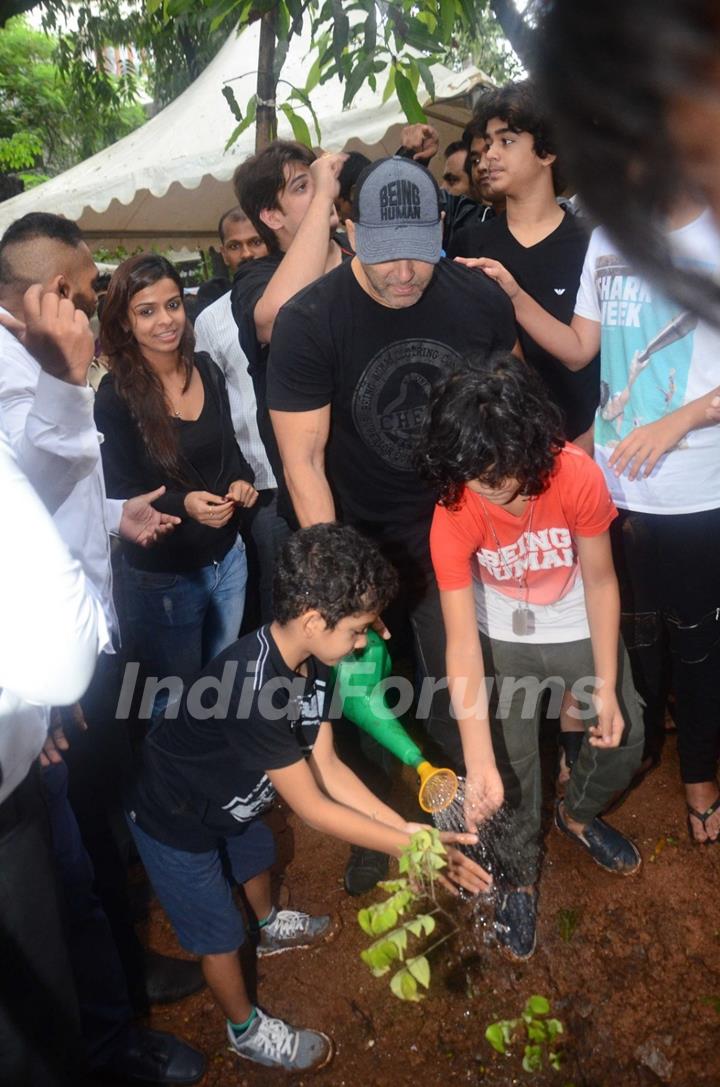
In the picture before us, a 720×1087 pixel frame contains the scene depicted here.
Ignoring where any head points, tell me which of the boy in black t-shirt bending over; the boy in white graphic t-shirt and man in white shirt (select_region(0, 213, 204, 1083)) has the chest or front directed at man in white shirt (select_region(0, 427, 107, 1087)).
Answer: the boy in white graphic t-shirt

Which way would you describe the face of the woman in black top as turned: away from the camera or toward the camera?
toward the camera

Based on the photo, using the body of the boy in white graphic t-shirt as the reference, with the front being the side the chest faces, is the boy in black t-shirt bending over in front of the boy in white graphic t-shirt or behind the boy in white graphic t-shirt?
in front

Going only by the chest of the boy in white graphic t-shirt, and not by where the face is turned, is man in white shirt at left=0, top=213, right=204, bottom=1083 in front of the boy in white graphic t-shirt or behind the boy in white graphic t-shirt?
in front

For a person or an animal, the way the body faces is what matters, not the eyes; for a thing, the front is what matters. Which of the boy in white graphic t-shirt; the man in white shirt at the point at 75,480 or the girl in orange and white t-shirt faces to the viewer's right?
the man in white shirt

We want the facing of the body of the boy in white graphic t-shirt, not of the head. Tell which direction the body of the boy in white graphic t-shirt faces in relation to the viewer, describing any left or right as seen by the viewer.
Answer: facing the viewer and to the left of the viewer

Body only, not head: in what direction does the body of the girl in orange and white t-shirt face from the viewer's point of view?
toward the camera

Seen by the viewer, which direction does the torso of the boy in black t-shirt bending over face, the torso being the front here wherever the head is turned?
to the viewer's right

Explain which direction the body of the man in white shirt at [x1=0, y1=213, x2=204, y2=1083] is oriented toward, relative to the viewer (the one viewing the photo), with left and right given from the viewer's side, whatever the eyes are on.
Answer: facing to the right of the viewer

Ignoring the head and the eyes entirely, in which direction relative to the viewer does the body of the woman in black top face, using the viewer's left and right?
facing the viewer and to the right of the viewer
